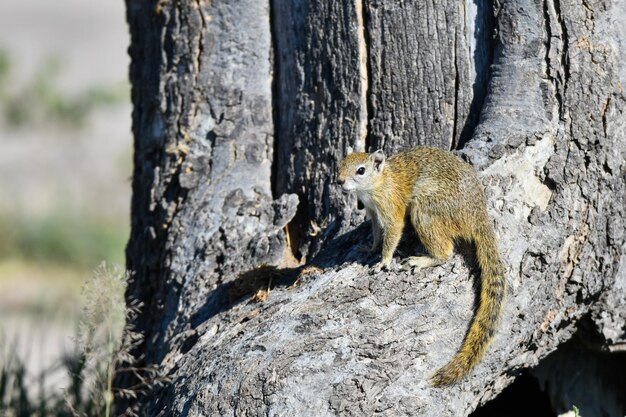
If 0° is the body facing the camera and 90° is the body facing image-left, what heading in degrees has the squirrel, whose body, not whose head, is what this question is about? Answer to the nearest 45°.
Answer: approximately 90°
